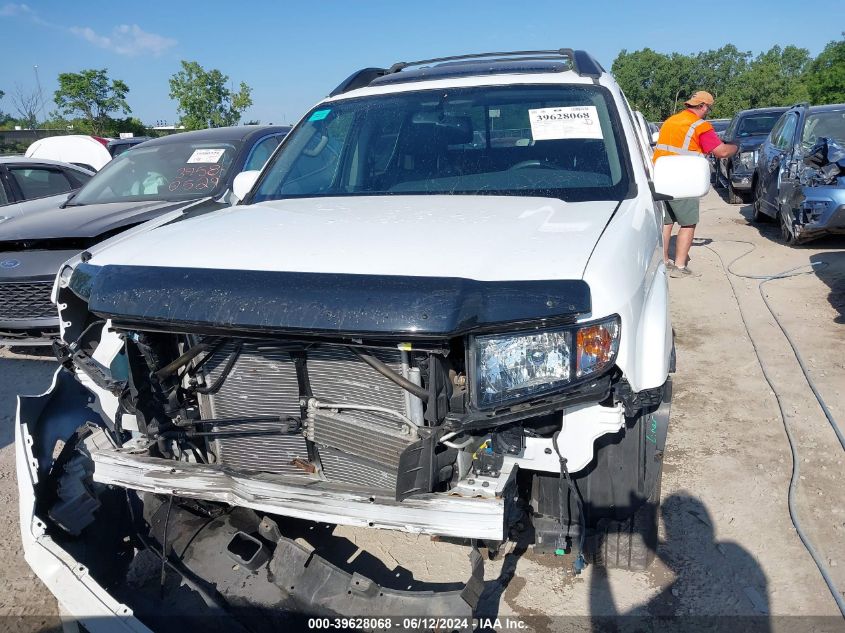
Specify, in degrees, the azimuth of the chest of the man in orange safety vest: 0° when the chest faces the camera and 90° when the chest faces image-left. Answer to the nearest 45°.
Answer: approximately 270°

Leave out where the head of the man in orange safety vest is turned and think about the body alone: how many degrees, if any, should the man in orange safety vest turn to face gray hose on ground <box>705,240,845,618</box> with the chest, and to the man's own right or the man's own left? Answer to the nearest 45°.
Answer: approximately 90° to the man's own right

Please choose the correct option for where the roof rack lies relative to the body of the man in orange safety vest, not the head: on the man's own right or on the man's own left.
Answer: on the man's own right
